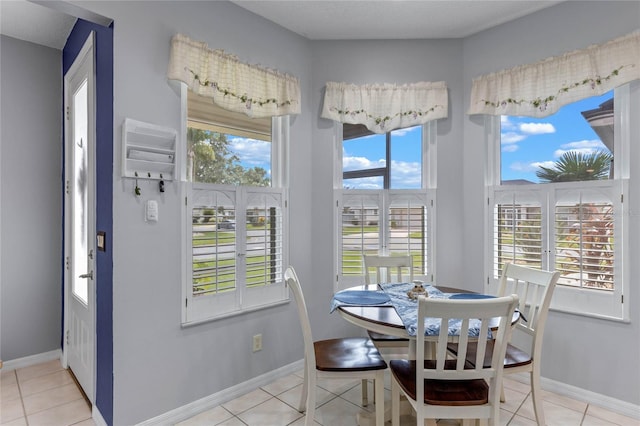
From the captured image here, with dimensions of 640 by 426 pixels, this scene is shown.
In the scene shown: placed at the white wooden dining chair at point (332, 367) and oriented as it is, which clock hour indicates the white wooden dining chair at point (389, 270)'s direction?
the white wooden dining chair at point (389, 270) is roughly at 10 o'clock from the white wooden dining chair at point (332, 367).

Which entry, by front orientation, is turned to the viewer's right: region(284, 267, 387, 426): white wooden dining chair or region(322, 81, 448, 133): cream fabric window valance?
the white wooden dining chair

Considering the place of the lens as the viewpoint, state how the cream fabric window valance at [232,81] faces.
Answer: facing the viewer and to the right of the viewer

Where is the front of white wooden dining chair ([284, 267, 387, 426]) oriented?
to the viewer's right

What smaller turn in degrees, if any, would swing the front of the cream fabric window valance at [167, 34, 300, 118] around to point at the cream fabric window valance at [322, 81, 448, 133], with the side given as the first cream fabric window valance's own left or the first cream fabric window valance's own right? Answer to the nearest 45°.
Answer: approximately 45° to the first cream fabric window valance's own left

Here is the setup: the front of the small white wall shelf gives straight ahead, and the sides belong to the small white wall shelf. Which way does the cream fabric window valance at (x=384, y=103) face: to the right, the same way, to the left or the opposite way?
to the right

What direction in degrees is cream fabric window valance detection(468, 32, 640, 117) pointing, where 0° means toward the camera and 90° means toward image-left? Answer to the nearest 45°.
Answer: approximately 45°

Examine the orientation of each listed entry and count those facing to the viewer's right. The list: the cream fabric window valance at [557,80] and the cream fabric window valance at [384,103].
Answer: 0

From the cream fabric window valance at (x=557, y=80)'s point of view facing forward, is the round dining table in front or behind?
in front

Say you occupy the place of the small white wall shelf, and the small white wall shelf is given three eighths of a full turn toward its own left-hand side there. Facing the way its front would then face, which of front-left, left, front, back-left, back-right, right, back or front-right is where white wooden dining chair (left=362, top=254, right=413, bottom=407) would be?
right

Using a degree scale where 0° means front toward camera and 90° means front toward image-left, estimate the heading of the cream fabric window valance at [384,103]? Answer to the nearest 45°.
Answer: approximately 0°

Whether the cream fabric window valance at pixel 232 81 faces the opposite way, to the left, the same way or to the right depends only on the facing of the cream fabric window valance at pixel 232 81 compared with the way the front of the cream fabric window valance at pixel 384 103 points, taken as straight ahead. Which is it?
to the left

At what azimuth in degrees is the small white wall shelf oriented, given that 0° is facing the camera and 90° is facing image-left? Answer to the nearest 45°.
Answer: approximately 315°

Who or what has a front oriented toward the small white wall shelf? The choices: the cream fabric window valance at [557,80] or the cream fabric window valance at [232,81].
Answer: the cream fabric window valance at [557,80]
